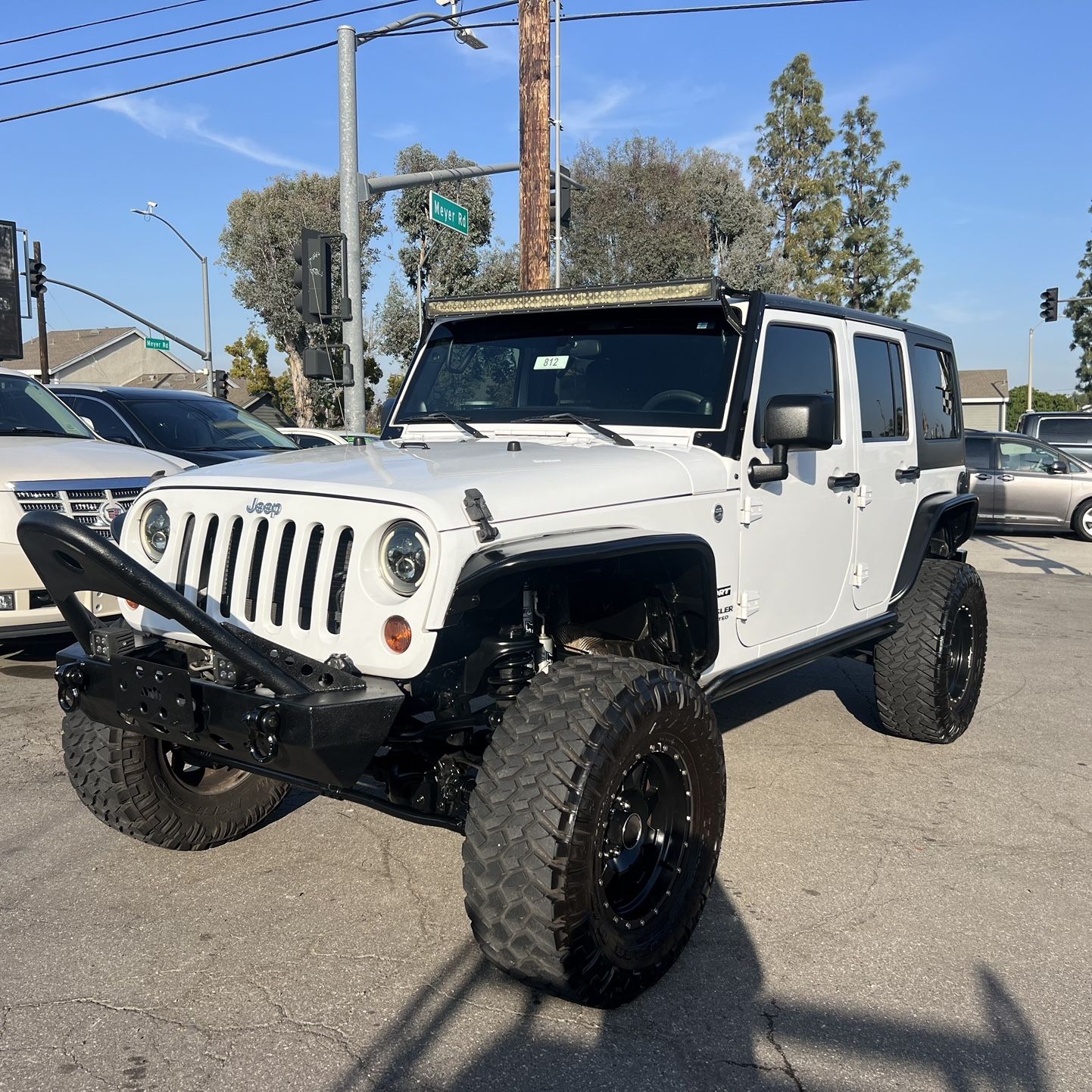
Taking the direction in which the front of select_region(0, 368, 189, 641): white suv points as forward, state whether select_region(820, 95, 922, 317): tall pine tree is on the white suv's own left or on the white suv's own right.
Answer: on the white suv's own left

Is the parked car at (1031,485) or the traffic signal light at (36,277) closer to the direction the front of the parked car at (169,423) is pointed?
the parked car

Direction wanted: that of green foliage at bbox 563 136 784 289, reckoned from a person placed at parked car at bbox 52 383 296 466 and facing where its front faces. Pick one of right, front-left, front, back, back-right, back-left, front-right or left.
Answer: left

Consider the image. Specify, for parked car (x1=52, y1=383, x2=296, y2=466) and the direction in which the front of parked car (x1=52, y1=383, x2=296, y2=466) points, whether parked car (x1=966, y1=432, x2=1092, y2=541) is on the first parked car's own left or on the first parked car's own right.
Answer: on the first parked car's own left

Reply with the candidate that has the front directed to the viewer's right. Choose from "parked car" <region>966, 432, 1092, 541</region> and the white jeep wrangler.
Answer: the parked car

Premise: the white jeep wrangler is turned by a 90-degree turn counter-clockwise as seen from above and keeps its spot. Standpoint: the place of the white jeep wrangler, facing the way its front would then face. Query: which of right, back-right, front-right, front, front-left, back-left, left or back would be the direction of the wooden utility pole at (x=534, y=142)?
back-left

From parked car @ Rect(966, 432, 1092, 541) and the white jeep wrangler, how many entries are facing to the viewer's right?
1

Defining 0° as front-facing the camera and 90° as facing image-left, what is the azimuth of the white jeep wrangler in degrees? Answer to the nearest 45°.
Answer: approximately 45°

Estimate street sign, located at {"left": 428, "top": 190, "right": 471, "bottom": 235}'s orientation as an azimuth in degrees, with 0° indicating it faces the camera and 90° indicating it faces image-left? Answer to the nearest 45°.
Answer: approximately 315°

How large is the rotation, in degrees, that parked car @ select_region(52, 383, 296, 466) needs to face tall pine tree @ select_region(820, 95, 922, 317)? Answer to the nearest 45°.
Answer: approximately 90° to its left

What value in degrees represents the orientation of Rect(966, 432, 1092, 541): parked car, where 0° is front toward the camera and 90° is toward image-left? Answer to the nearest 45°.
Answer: approximately 270°
